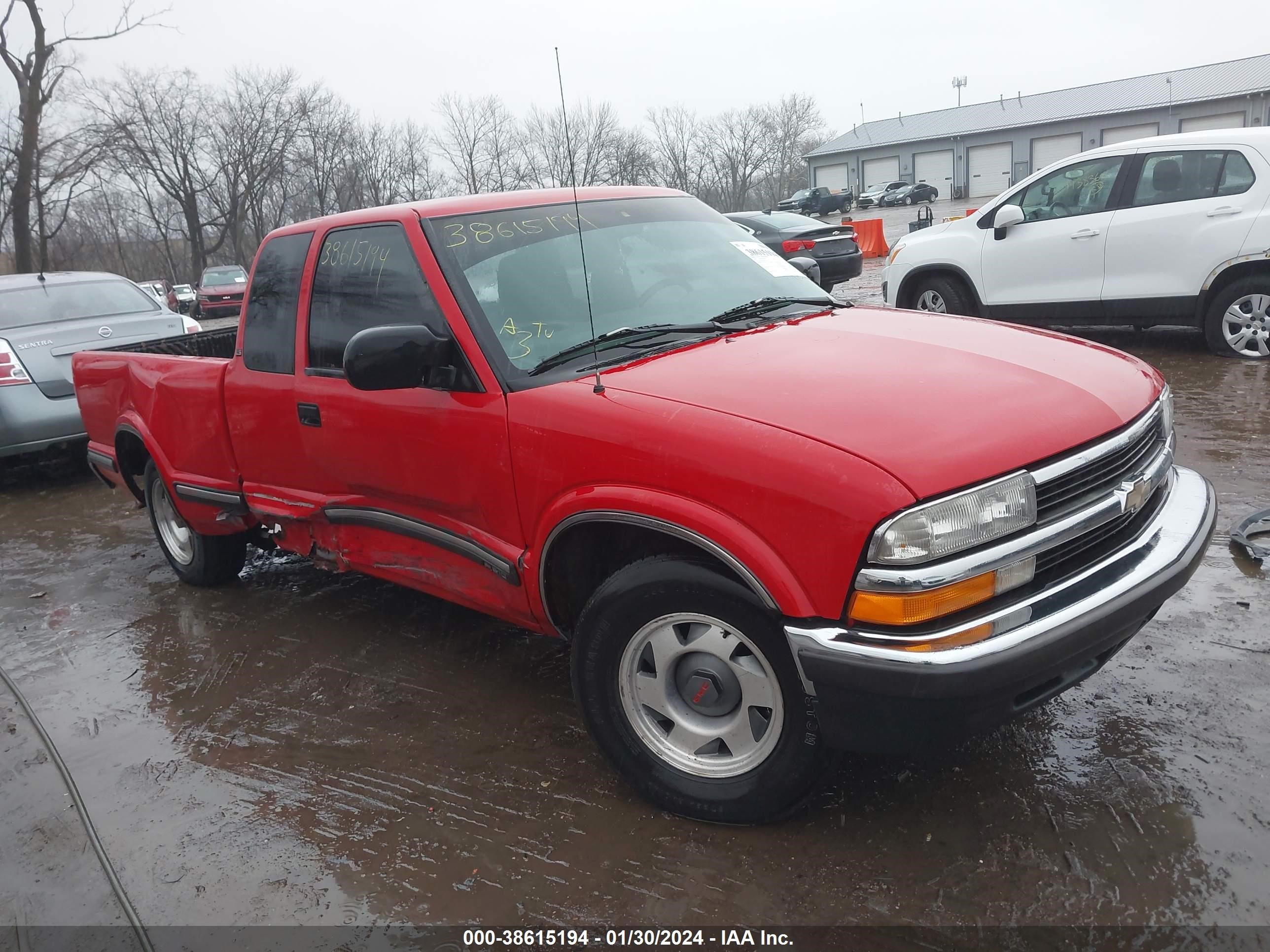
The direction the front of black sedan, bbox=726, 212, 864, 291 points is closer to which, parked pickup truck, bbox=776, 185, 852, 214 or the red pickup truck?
the parked pickup truck

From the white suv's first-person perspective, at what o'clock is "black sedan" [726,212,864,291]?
The black sedan is roughly at 2 o'clock from the white suv.

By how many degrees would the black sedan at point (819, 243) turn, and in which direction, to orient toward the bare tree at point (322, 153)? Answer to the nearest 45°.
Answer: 0° — it already faces it

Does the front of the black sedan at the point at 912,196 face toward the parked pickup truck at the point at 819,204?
yes

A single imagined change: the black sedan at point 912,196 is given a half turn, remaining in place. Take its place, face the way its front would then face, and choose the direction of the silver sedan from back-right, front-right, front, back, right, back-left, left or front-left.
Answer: back-right

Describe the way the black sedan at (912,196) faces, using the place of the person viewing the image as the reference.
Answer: facing the viewer and to the left of the viewer

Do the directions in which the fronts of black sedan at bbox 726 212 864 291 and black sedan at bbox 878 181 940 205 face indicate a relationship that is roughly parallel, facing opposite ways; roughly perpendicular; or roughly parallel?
roughly perpendicular

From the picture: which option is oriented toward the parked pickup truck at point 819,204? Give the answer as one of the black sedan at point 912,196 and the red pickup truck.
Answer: the black sedan

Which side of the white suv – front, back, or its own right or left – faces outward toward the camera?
left

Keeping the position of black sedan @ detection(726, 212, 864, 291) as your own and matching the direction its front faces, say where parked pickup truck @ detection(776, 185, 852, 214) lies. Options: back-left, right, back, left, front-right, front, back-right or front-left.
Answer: front-right

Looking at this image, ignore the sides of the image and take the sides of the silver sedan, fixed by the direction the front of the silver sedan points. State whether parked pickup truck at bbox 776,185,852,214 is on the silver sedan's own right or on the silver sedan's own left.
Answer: on the silver sedan's own right

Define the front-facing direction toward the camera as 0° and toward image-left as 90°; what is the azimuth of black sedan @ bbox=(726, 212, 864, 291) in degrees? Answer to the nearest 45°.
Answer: approximately 135°

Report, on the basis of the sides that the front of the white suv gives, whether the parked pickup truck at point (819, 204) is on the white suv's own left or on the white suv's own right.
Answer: on the white suv's own right

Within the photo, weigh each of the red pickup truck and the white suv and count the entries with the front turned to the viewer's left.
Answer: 1
